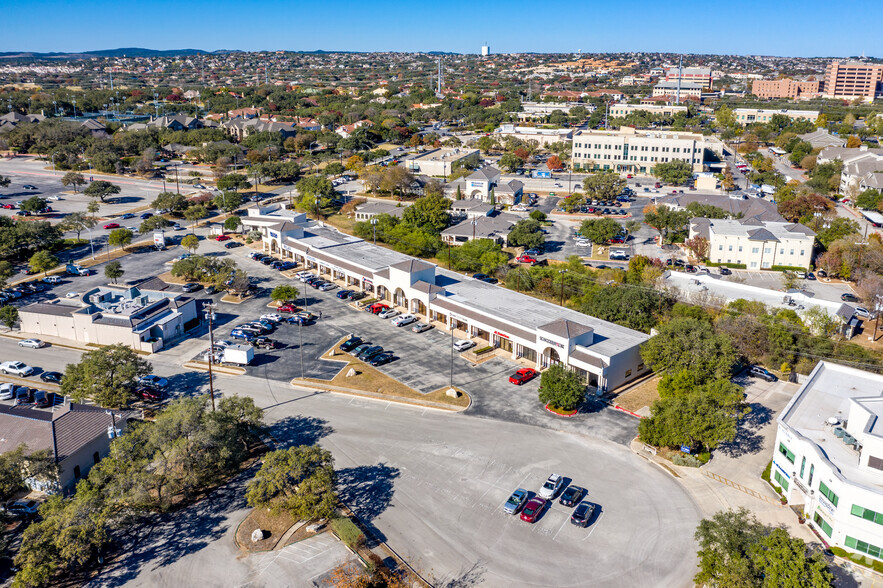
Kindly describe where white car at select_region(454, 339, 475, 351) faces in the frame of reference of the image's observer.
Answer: facing away from the viewer and to the right of the viewer

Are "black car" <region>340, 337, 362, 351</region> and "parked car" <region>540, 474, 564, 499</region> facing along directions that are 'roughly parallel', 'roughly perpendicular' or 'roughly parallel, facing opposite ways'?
roughly parallel

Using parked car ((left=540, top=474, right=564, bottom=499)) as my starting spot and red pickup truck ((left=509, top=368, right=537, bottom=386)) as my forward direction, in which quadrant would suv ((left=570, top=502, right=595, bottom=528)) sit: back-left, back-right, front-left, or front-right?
back-right

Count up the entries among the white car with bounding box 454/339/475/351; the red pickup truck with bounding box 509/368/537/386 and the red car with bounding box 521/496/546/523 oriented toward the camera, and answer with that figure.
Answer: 0

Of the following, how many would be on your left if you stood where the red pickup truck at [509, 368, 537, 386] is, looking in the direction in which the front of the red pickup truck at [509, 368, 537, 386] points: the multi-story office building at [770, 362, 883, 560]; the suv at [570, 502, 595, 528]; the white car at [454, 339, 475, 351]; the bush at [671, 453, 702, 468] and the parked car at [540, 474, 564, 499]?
1

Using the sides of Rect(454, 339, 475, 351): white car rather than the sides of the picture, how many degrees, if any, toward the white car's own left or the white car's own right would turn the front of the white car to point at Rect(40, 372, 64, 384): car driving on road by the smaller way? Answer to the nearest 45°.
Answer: approximately 135° to the white car's own left

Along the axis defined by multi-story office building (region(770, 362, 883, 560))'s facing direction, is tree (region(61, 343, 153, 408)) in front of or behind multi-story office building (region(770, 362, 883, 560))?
in front

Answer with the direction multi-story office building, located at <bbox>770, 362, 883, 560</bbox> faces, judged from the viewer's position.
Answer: facing the viewer and to the left of the viewer
